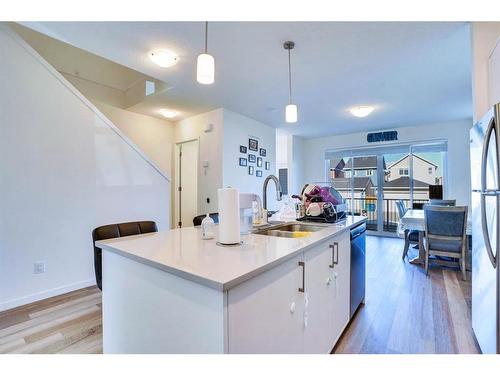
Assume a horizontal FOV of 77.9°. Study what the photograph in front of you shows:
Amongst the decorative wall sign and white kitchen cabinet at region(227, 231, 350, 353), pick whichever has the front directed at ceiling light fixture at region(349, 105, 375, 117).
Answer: the decorative wall sign

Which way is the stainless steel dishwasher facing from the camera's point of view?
to the viewer's right

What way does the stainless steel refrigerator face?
to the viewer's left

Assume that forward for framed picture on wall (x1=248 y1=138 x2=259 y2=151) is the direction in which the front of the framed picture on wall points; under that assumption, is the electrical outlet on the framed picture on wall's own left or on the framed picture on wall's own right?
on the framed picture on wall's own right

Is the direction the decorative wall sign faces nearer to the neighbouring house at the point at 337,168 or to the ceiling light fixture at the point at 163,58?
the ceiling light fixture

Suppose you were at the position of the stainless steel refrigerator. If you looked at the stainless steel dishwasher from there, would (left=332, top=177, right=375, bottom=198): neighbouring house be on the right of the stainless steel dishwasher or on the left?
right

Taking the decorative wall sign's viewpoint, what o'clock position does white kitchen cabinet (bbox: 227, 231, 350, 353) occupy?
The white kitchen cabinet is roughly at 12 o'clock from the decorative wall sign.

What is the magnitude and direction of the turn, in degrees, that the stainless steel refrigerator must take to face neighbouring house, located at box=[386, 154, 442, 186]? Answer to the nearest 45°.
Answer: approximately 90° to its right

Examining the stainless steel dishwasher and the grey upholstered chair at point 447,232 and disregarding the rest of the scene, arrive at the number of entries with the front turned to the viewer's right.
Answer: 1

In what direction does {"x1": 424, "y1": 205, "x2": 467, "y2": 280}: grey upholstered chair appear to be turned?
away from the camera
